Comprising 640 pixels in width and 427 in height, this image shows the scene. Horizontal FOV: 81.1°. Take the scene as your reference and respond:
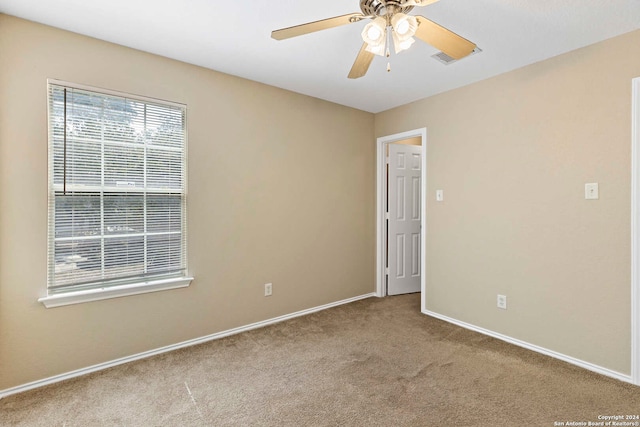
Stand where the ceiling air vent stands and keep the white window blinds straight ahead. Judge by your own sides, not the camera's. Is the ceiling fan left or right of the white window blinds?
left

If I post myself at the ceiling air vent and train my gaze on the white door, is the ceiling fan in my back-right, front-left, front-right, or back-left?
back-left

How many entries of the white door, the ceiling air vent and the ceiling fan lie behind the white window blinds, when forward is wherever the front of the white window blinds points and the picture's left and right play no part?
0

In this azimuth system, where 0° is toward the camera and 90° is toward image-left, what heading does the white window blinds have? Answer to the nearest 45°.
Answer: approximately 315°

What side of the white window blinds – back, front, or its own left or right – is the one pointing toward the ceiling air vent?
front

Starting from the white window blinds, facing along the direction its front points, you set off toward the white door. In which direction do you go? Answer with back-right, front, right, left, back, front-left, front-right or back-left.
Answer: front-left

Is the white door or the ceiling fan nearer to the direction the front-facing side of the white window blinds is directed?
the ceiling fan

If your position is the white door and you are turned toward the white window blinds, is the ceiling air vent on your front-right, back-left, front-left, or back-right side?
front-left

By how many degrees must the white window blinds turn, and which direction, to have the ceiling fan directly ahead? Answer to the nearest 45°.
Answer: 0° — it already faces it

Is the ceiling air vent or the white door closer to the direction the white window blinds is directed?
the ceiling air vent
